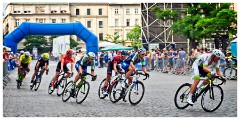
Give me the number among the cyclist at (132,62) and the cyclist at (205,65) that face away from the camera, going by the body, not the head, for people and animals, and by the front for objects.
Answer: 0

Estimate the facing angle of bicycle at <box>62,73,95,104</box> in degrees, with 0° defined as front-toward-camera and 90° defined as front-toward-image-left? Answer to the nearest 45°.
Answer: approximately 315°

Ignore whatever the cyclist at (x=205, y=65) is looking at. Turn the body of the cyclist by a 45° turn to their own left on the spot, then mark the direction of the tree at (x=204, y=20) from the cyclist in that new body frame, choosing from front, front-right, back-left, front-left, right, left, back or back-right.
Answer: left

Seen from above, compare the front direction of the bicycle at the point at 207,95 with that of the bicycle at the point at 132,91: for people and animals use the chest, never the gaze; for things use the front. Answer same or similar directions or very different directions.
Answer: same or similar directions

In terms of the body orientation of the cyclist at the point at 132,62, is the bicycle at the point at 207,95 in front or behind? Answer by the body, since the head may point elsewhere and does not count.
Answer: in front

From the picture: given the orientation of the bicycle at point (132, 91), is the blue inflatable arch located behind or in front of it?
behind

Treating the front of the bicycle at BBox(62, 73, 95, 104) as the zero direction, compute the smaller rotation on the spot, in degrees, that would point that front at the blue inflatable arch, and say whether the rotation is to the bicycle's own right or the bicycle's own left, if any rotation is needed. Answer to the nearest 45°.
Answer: approximately 135° to the bicycle's own left

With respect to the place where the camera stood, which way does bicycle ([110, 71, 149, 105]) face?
facing the viewer and to the right of the viewer
